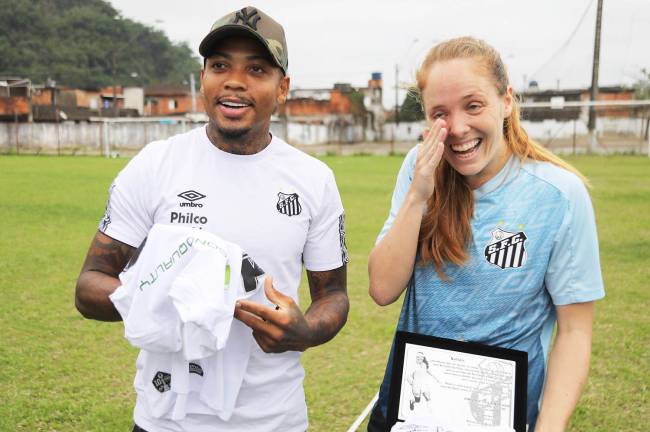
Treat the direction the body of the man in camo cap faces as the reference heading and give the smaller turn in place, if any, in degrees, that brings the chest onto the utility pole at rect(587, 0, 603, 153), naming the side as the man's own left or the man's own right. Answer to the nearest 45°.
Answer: approximately 135° to the man's own left

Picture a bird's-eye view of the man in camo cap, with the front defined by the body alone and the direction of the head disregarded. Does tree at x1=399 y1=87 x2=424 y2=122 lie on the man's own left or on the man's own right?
on the man's own left

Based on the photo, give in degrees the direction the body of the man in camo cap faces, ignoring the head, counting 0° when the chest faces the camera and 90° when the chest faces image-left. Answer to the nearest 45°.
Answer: approximately 0°
